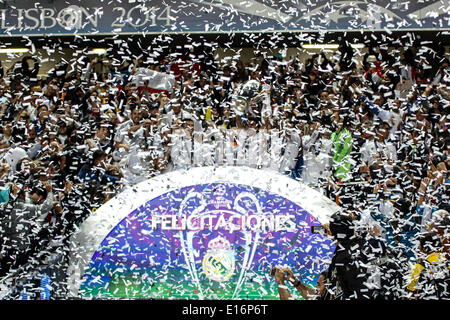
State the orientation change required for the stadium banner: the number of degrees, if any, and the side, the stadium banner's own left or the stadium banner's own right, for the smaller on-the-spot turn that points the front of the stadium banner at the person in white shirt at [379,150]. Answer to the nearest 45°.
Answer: approximately 45° to the stadium banner's own left

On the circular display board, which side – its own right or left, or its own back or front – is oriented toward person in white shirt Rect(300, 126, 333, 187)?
back

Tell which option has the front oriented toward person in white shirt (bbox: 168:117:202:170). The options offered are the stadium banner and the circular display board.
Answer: the stadium banner

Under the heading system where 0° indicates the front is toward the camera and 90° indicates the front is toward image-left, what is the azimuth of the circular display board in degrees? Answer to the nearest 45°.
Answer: approximately 0°

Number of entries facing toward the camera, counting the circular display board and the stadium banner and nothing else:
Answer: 2

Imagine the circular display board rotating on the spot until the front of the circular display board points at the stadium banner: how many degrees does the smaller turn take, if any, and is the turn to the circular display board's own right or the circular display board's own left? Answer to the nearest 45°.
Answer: approximately 180°

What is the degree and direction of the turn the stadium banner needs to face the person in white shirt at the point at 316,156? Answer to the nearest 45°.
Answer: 0° — it already faces them

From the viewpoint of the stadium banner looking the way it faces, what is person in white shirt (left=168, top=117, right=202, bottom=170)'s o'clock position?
The person in white shirt is roughly at 12 o'clock from the stadium banner.

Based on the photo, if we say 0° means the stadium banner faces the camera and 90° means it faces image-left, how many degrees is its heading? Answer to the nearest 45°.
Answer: approximately 0°
